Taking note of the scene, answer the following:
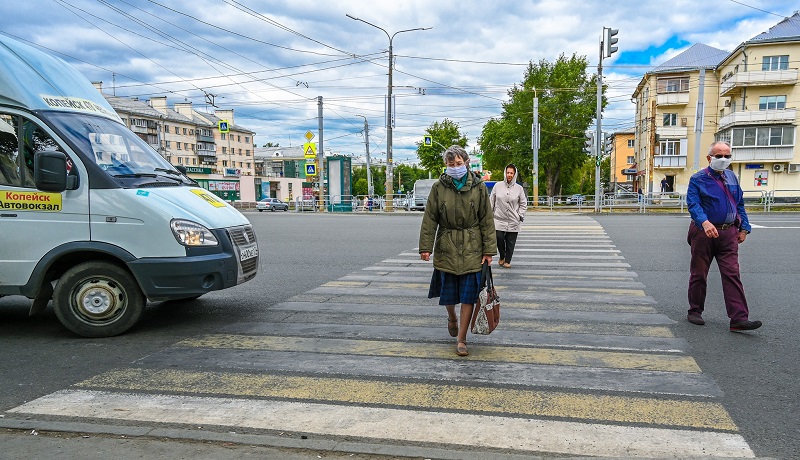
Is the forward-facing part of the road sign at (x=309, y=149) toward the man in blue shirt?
yes

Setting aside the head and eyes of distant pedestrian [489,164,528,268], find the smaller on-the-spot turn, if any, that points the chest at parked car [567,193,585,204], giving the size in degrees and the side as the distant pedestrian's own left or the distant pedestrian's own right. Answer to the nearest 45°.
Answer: approximately 180°

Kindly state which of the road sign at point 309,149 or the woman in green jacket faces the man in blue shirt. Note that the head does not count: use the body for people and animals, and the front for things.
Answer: the road sign

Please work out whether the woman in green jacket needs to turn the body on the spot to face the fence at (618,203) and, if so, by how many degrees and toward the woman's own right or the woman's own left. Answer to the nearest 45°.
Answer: approximately 180°

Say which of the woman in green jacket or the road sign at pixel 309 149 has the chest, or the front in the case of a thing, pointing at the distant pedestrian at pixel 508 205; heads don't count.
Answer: the road sign

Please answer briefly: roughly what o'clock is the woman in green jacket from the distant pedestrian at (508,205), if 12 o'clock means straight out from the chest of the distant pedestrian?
The woman in green jacket is roughly at 12 o'clock from the distant pedestrian.

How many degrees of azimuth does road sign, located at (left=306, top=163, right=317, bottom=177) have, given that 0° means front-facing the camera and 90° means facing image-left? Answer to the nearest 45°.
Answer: approximately 0°

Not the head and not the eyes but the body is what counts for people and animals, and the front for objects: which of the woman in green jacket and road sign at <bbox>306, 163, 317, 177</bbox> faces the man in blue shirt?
the road sign

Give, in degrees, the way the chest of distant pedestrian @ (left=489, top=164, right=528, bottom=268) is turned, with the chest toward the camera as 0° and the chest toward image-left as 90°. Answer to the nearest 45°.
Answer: approximately 0°
